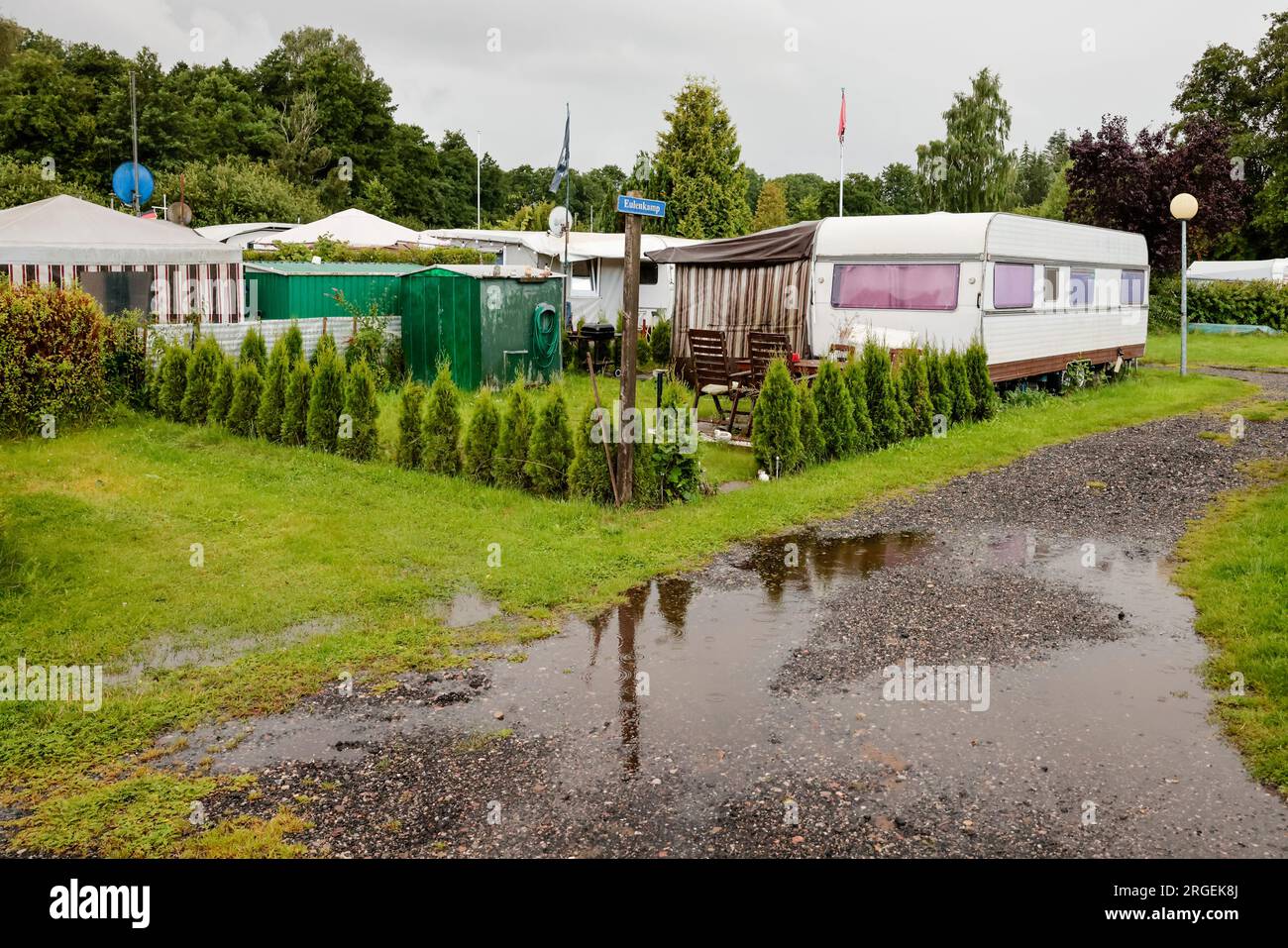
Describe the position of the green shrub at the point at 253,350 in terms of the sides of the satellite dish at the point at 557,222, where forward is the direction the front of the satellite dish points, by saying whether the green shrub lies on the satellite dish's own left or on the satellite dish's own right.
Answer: on the satellite dish's own right

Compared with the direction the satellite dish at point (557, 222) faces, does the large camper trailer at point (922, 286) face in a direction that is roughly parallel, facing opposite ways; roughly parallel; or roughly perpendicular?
roughly perpendicular

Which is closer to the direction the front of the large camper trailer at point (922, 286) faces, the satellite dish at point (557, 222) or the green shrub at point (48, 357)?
the green shrub

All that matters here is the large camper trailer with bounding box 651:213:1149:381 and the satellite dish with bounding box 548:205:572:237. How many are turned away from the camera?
0

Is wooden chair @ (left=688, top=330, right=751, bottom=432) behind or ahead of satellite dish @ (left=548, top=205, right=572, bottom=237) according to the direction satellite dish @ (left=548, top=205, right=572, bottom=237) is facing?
ahead
